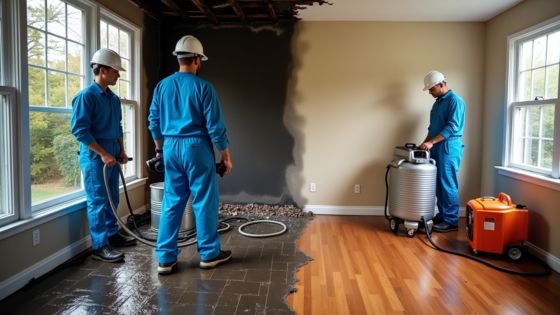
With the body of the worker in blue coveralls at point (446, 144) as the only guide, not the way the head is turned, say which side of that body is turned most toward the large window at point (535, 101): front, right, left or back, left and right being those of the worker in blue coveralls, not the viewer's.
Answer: back

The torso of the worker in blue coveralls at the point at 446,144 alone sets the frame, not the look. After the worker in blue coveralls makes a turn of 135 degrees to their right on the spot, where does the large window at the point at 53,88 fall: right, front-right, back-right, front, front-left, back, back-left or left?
back

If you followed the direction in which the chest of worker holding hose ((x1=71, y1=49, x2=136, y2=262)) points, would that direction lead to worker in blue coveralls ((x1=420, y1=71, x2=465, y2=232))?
yes

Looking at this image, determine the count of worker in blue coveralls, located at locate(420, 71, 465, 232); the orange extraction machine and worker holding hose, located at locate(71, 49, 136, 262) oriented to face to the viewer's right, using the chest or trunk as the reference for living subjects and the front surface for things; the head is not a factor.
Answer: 1

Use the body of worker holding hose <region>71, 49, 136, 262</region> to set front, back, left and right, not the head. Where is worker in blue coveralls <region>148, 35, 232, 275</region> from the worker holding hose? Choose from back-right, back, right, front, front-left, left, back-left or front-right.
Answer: front-right

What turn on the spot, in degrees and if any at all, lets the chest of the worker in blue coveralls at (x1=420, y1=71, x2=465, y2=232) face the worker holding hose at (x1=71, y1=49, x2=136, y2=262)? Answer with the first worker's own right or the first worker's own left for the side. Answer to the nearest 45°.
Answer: approximately 45° to the first worker's own left

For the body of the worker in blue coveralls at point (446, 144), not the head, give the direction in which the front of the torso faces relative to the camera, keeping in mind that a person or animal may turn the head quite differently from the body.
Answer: to the viewer's left

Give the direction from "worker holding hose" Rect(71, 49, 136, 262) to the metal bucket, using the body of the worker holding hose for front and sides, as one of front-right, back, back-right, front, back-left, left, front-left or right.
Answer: front-left

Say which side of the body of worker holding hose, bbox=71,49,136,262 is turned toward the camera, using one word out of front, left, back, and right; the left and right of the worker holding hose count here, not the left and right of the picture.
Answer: right

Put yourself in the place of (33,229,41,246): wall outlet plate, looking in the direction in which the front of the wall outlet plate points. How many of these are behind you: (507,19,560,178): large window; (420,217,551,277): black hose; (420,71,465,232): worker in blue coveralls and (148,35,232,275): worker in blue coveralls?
0

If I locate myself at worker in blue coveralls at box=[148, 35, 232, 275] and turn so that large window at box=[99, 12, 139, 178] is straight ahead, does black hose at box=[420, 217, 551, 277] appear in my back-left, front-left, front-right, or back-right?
back-right

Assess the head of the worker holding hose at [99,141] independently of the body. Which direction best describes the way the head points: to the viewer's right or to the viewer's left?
to the viewer's right

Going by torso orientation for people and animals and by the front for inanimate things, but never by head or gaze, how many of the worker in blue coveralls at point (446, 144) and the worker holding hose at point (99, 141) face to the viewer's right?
1

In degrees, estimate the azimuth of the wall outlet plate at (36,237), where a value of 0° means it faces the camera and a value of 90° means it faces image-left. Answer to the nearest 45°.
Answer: approximately 315°

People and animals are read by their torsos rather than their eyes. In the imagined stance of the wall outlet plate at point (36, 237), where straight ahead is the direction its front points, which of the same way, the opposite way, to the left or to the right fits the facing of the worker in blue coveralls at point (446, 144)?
the opposite way
